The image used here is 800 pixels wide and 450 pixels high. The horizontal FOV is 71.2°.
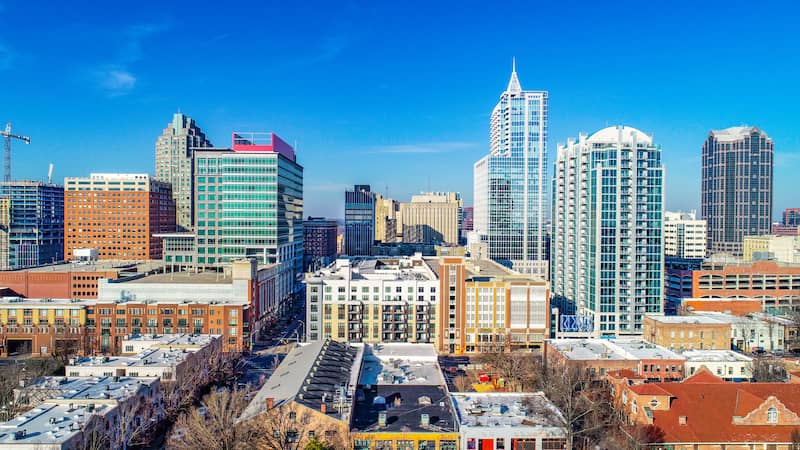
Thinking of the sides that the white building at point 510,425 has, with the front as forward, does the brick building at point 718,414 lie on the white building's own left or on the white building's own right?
on the white building's own left

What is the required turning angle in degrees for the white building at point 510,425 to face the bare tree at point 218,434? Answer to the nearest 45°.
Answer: approximately 90° to its right

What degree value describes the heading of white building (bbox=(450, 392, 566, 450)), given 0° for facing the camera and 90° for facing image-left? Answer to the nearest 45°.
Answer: approximately 0°
